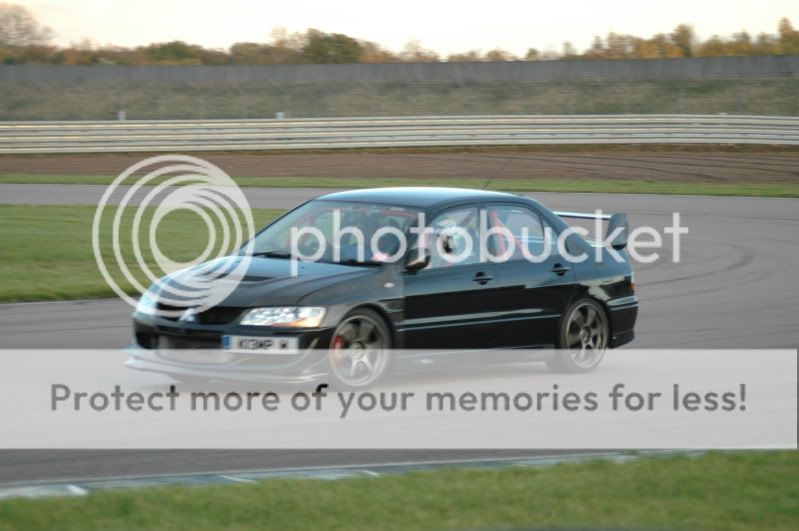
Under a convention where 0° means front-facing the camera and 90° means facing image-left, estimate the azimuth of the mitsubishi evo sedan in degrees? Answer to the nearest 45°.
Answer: approximately 45°

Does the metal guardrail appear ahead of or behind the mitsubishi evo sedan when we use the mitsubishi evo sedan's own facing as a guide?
behind
